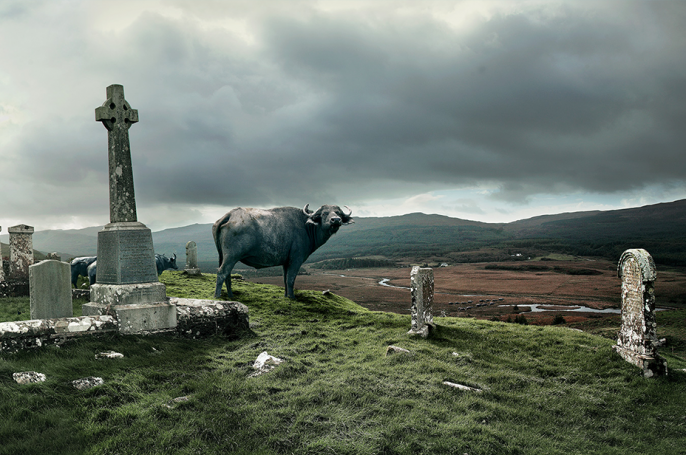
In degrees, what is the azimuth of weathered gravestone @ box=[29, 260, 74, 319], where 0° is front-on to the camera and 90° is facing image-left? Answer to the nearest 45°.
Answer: approximately 0°

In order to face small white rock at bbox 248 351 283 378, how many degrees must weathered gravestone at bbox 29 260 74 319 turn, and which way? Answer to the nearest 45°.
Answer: approximately 45° to its left

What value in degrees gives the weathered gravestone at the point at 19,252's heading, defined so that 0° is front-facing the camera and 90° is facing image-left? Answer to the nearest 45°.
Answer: approximately 0°

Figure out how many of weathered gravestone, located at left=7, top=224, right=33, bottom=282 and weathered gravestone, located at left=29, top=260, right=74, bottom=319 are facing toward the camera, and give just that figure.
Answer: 2

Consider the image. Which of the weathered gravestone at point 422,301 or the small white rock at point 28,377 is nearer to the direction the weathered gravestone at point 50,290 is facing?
the small white rock

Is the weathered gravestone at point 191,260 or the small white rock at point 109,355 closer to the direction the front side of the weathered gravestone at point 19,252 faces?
the small white rock
